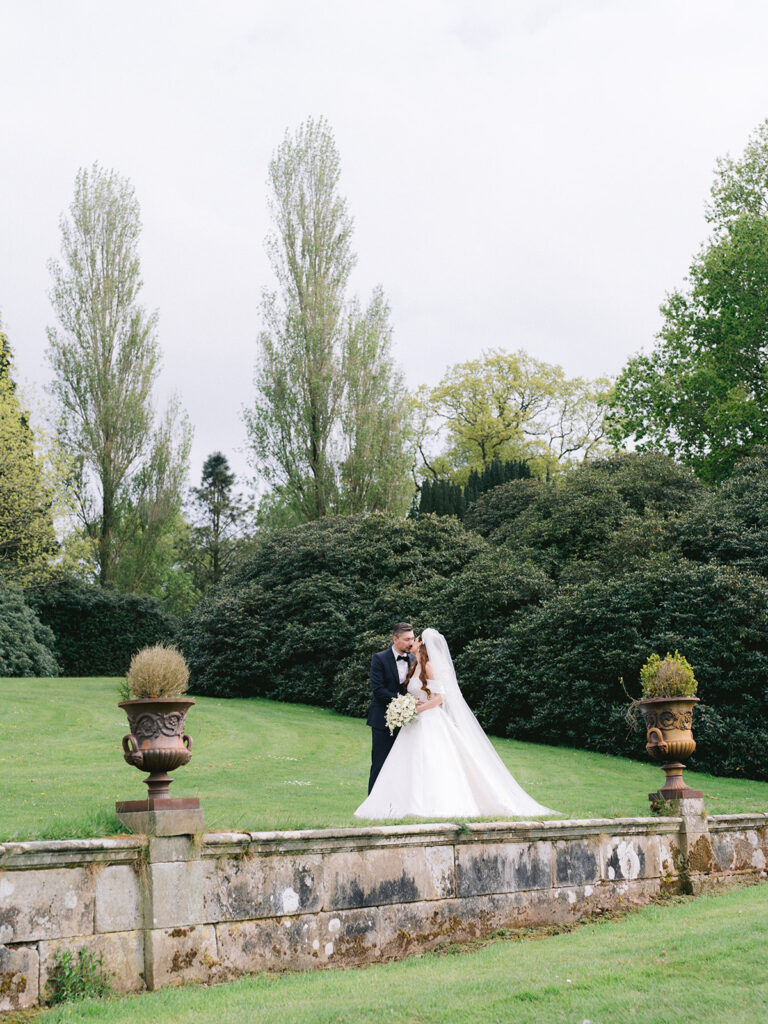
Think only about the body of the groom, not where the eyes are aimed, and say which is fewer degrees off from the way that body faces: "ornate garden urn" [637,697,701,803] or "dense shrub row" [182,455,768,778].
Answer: the ornate garden urn

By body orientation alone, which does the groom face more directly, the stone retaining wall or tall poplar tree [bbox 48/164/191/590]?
the stone retaining wall

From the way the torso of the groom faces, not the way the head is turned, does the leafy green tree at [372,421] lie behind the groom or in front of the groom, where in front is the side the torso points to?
behind

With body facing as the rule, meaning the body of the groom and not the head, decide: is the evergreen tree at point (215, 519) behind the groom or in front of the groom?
behind

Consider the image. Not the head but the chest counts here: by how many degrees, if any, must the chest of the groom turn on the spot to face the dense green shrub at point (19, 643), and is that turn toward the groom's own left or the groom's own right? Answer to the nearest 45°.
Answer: approximately 180°

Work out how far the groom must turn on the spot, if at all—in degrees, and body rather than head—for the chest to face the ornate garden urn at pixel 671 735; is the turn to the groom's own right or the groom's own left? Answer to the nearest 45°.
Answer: approximately 45° to the groom's own left

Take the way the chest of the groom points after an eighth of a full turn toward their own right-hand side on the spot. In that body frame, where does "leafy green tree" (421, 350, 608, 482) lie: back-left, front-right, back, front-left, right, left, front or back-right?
back

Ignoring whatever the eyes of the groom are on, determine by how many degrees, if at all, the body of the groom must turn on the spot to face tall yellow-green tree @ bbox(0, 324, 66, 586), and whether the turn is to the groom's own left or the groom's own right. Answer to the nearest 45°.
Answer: approximately 180°

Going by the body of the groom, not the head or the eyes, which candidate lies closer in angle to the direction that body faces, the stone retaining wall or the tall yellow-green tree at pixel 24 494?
the stone retaining wall

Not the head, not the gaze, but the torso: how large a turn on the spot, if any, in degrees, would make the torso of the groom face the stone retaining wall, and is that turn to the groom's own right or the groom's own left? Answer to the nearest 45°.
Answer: approximately 45° to the groom's own right

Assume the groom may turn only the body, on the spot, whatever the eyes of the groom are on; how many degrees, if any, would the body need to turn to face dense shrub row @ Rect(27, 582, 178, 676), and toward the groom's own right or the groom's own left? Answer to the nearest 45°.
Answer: approximately 135° to the groom's own left

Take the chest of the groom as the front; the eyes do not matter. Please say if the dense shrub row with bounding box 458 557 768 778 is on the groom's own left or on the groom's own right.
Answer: on the groom's own left

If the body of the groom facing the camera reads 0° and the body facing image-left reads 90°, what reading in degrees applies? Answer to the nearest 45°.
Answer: approximately 315°
